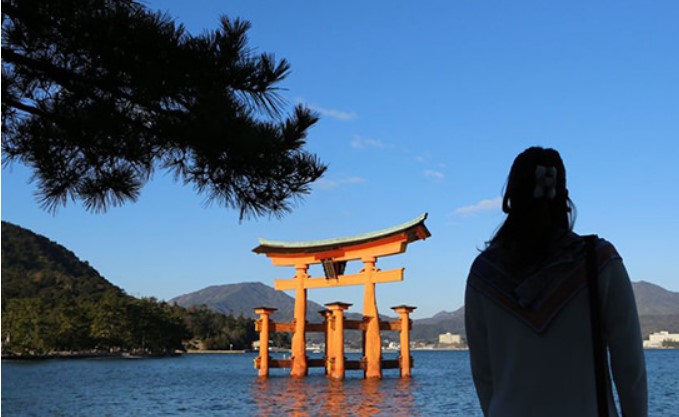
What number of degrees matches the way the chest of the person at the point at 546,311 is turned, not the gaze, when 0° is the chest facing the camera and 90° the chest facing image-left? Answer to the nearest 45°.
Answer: approximately 180°

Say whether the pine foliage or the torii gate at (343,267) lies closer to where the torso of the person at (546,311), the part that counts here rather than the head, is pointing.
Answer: the torii gate

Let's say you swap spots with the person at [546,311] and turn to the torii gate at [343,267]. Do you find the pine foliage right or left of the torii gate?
left

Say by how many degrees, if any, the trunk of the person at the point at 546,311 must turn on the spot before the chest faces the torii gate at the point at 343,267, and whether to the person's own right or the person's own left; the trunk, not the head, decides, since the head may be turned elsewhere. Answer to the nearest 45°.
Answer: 0° — they already face it

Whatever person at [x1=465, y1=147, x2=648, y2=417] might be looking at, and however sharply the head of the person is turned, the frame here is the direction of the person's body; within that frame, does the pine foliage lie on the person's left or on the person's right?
on the person's left
